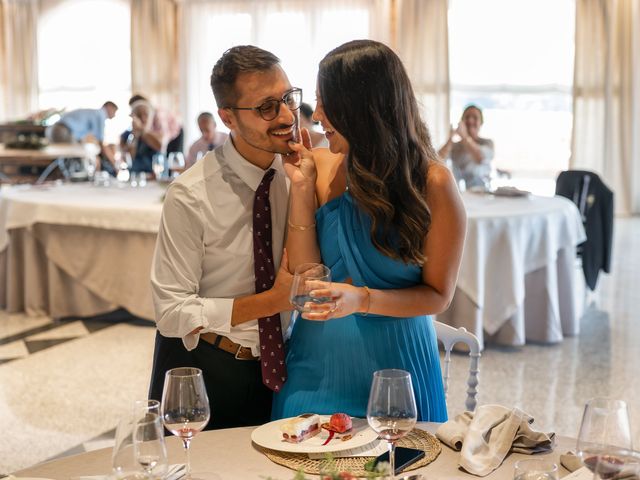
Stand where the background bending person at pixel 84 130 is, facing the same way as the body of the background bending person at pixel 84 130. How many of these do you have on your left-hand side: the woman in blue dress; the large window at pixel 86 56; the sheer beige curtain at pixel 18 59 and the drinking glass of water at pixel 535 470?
2

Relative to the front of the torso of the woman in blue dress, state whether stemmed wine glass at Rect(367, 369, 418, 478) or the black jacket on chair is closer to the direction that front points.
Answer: the stemmed wine glass

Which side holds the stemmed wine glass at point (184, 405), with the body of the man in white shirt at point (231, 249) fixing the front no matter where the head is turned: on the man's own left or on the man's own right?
on the man's own right

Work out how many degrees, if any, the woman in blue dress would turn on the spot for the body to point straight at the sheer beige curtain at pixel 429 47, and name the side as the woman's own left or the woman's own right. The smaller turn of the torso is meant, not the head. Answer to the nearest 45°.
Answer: approximately 135° to the woman's own right

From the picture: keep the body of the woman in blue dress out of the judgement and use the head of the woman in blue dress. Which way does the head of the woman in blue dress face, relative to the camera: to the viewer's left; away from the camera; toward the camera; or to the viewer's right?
to the viewer's left

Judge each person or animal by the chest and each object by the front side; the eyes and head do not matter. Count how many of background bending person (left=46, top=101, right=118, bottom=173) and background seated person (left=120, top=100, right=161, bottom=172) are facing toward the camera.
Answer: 1

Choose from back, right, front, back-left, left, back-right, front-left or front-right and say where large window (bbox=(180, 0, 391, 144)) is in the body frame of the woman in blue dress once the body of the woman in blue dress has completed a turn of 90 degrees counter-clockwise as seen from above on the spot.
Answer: back-left

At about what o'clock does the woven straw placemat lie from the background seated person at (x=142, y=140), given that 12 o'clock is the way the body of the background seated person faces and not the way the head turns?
The woven straw placemat is roughly at 12 o'clock from the background seated person.

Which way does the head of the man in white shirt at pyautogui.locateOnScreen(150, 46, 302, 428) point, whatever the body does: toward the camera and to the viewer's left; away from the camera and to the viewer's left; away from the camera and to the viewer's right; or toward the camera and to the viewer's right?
toward the camera and to the viewer's right

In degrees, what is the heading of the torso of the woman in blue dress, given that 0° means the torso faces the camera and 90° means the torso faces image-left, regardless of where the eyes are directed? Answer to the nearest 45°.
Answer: approximately 45°
